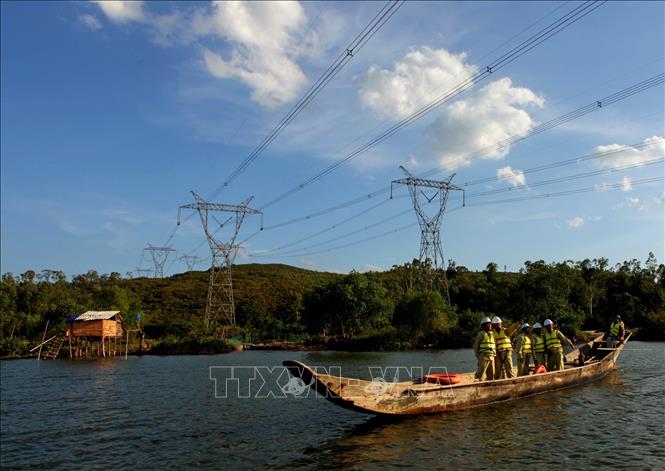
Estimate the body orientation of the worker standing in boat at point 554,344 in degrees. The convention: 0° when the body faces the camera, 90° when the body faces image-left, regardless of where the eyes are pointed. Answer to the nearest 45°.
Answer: approximately 45°

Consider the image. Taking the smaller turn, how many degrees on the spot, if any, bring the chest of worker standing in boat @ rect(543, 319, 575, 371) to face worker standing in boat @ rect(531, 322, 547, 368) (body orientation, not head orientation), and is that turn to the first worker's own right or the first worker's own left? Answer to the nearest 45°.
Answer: approximately 90° to the first worker's own right

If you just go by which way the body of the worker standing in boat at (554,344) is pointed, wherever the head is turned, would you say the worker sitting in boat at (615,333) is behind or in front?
behind
